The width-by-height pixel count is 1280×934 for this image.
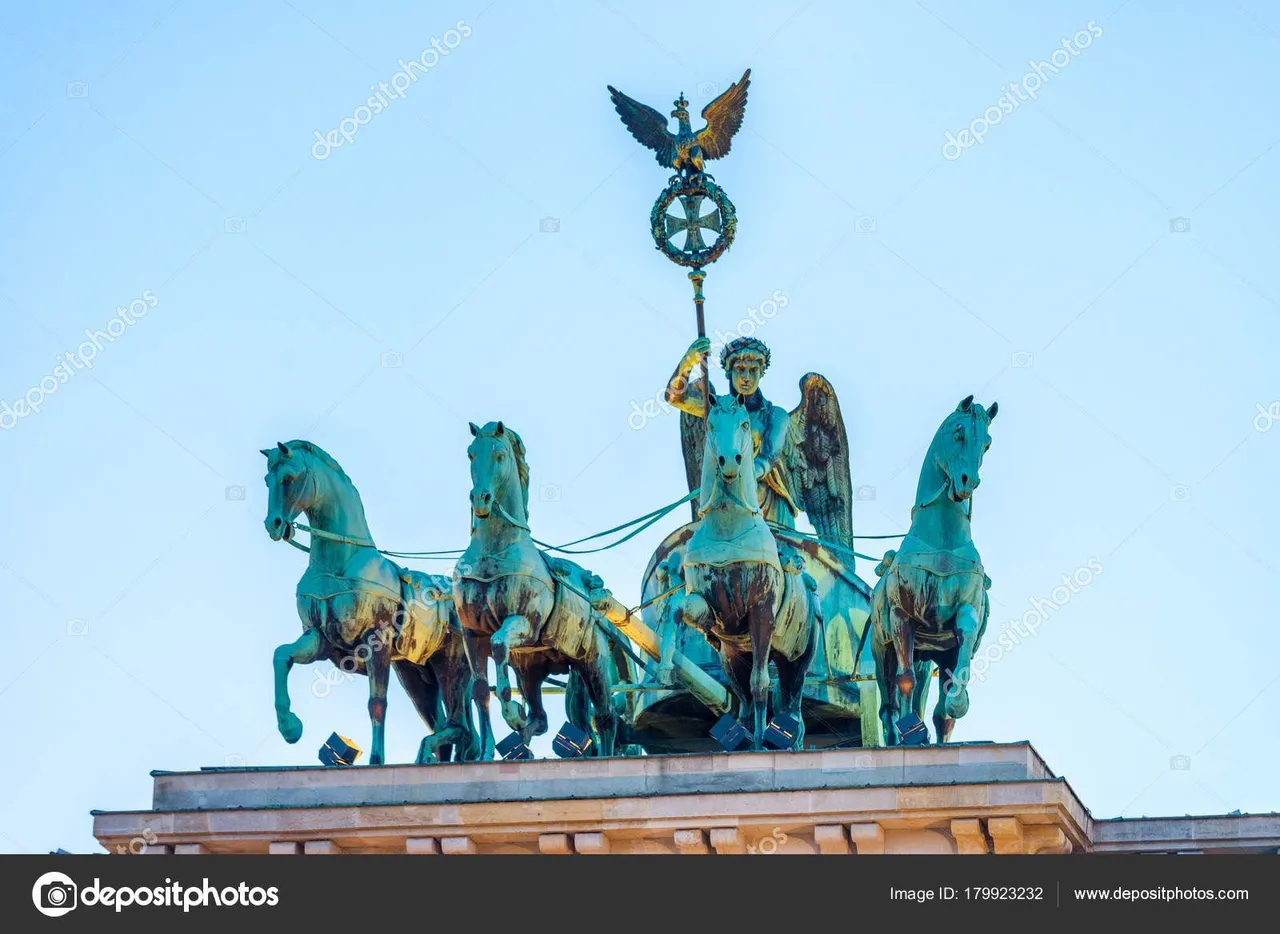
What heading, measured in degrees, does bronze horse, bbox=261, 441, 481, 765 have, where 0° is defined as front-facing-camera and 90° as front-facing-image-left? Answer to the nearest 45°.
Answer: approximately 45°

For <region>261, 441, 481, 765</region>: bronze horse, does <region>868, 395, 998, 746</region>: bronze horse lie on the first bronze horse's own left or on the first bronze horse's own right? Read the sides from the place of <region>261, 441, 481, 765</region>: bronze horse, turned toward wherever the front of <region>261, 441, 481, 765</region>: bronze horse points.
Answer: on the first bronze horse's own left

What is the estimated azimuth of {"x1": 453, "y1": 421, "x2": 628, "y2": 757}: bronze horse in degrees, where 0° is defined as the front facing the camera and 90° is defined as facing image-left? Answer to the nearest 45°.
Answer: approximately 45°

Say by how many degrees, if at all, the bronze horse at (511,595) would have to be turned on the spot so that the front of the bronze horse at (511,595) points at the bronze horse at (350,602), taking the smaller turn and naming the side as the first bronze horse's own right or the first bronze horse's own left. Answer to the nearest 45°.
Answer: approximately 45° to the first bronze horse's own right

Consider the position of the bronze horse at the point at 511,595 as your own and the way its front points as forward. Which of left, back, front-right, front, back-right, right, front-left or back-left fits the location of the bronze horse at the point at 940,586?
back-left
